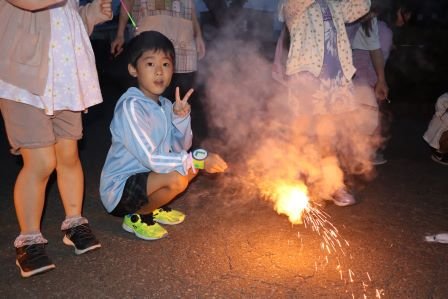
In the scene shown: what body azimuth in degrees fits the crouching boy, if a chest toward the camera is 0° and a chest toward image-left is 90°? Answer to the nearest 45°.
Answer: approximately 315°
